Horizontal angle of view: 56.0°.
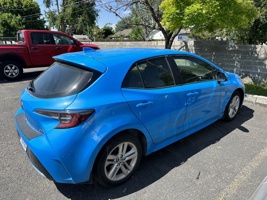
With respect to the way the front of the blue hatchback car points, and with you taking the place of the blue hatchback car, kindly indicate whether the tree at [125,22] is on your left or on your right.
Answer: on your left

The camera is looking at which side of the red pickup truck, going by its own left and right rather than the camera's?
right

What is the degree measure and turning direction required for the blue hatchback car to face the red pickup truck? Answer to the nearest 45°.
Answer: approximately 90° to its left

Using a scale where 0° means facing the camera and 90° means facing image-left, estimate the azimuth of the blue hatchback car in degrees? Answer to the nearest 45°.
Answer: approximately 225°

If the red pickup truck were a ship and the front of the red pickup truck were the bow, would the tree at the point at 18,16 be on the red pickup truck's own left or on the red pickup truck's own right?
on the red pickup truck's own left

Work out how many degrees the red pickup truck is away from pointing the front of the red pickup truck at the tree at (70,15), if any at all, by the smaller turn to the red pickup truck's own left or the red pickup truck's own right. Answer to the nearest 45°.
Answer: approximately 90° to the red pickup truck's own left

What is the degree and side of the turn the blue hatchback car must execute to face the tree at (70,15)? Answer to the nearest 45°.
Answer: approximately 45° to its left
